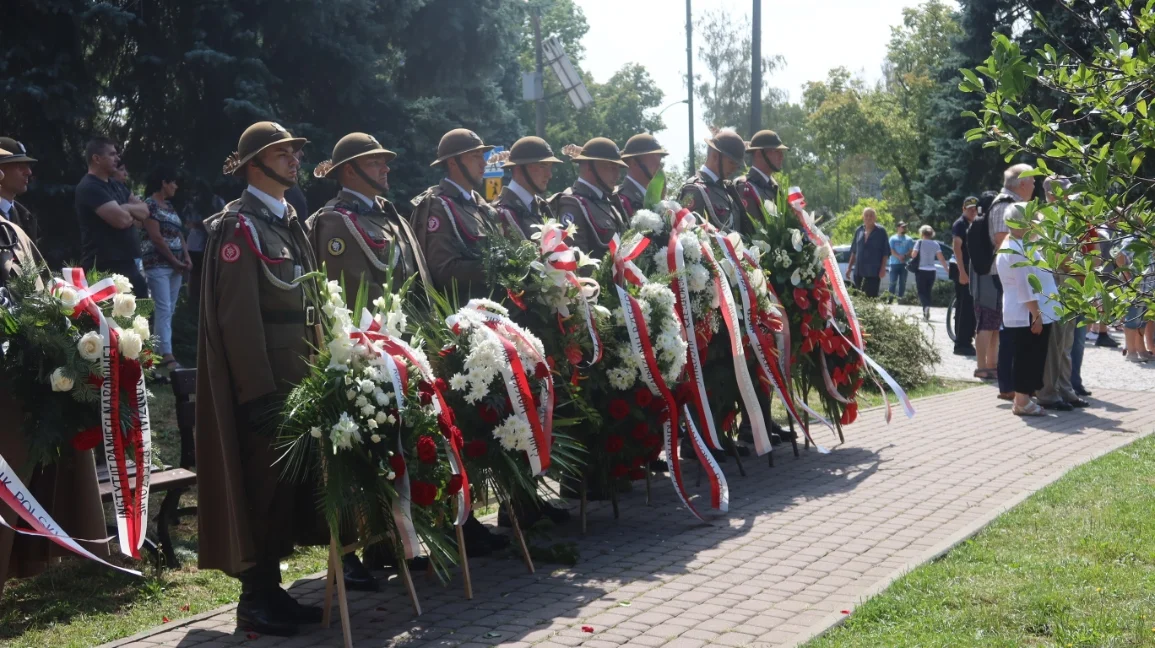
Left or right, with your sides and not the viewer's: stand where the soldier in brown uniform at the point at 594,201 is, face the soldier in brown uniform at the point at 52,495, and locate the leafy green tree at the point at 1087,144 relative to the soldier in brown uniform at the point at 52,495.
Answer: left

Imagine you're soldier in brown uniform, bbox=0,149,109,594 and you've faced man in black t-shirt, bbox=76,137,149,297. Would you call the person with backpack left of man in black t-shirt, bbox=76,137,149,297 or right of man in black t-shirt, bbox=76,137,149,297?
right

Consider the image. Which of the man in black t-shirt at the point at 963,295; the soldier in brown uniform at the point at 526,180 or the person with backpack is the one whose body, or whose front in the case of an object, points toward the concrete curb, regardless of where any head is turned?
the soldier in brown uniform

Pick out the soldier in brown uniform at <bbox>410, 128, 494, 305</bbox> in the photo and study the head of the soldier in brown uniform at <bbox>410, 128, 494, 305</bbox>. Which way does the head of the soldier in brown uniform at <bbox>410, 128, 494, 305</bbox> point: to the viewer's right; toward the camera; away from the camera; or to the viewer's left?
to the viewer's right

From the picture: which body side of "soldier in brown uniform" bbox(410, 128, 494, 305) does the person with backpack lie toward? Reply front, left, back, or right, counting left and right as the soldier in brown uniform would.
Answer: left

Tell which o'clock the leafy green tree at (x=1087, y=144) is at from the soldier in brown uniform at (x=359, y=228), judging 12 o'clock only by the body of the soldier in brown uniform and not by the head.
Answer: The leafy green tree is roughly at 12 o'clock from the soldier in brown uniform.

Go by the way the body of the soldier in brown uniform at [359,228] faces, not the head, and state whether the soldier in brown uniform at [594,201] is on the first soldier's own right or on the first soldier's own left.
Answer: on the first soldier's own left

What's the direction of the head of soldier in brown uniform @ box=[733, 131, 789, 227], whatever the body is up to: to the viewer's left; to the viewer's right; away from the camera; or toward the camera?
to the viewer's right

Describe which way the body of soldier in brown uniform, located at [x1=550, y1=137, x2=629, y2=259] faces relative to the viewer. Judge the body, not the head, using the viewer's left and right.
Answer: facing the viewer and to the right of the viewer

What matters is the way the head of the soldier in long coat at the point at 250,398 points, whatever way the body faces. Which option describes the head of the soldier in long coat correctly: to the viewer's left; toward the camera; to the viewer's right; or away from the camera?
to the viewer's right

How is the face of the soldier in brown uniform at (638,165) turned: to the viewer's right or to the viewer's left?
to the viewer's right

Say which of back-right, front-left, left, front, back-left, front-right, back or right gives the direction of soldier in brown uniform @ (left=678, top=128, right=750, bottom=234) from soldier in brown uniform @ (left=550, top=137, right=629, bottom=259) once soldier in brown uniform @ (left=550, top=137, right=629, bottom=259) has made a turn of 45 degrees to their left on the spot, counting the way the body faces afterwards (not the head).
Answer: front-left

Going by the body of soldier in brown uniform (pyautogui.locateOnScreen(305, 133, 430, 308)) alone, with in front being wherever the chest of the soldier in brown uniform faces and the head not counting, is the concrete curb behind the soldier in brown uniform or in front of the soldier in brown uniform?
in front

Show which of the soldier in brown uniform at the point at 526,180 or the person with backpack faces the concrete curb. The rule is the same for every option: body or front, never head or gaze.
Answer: the soldier in brown uniform
